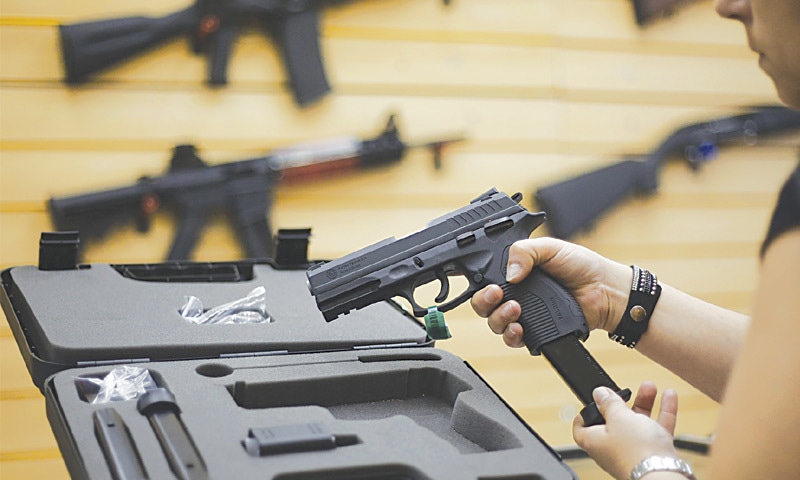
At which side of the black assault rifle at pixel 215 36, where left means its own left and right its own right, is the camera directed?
right

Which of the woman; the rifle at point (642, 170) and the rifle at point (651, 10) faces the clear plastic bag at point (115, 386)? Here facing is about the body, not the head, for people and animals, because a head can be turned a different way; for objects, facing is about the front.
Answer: the woman

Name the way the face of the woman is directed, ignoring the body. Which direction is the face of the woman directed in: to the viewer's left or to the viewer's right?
to the viewer's left

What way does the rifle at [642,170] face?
to the viewer's right

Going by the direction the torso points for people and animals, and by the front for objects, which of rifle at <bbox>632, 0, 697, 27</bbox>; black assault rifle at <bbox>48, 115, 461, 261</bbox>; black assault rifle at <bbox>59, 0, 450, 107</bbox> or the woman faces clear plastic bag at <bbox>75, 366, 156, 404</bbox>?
the woman

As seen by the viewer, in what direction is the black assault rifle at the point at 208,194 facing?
to the viewer's right

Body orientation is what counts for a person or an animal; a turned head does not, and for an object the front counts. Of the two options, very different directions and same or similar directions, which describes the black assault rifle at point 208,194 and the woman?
very different directions

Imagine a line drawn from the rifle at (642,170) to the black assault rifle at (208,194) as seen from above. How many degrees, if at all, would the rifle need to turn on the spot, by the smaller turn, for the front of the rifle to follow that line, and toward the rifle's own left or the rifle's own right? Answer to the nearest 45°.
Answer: approximately 135° to the rifle's own right

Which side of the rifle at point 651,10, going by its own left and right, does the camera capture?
right

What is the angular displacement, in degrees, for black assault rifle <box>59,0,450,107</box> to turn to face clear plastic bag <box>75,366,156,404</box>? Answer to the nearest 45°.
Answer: approximately 90° to its right

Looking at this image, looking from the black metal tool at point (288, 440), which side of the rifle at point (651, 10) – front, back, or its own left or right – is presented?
right

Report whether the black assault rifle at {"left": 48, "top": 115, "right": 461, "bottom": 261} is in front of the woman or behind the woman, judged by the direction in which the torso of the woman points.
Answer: in front

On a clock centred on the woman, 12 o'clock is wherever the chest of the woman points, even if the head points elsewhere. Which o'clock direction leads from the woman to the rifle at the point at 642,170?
The rifle is roughly at 3 o'clock from the woman.

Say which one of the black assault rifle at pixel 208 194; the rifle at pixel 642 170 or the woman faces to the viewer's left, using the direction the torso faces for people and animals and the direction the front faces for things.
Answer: the woman
